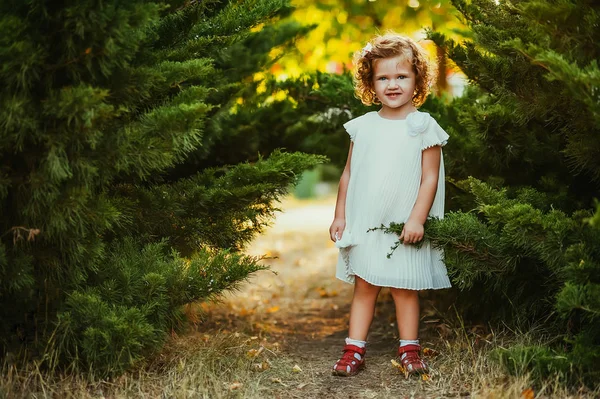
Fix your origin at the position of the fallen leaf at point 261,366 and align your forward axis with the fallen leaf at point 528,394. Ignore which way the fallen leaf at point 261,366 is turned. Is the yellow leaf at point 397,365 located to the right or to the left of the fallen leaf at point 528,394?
left

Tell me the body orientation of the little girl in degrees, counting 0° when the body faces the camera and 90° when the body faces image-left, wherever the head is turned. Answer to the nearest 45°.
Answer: approximately 0°
